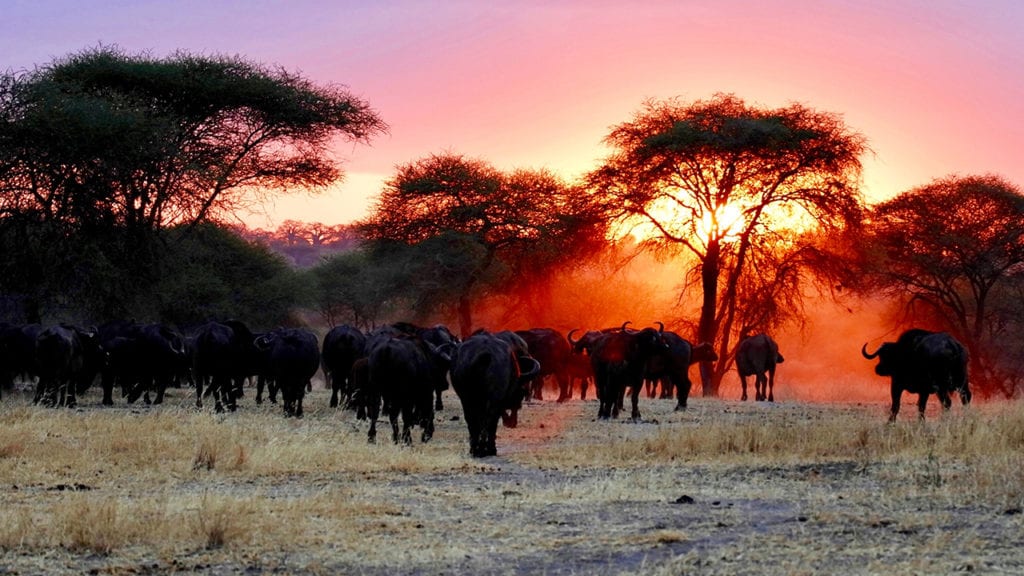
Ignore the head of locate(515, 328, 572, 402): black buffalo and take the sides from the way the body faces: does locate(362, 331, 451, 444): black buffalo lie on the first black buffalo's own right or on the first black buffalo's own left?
on the first black buffalo's own left

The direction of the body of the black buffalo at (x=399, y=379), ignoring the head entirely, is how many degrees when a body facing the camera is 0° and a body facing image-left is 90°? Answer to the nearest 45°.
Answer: approximately 225°

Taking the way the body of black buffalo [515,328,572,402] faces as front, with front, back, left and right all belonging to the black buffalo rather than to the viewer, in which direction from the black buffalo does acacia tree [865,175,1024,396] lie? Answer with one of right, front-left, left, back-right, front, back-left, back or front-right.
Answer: right

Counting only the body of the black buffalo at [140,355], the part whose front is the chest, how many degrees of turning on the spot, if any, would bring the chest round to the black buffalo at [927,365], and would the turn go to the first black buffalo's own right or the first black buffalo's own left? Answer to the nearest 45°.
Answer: approximately 45° to the first black buffalo's own right

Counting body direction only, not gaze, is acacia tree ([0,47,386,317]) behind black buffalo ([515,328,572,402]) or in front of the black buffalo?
in front

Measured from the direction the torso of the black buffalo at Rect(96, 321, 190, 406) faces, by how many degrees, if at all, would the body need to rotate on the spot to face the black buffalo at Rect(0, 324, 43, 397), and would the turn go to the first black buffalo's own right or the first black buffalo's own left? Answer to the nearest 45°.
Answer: approximately 135° to the first black buffalo's own left

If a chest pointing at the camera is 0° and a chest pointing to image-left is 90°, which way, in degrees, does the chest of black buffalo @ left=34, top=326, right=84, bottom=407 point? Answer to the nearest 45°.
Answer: approximately 180°
